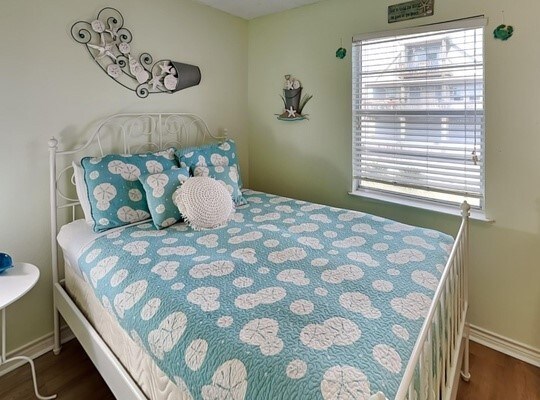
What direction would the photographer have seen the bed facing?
facing the viewer and to the right of the viewer

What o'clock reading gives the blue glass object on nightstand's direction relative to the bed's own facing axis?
The blue glass object on nightstand is roughly at 5 o'clock from the bed.

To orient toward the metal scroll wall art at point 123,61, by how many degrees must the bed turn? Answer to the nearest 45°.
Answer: approximately 180°
